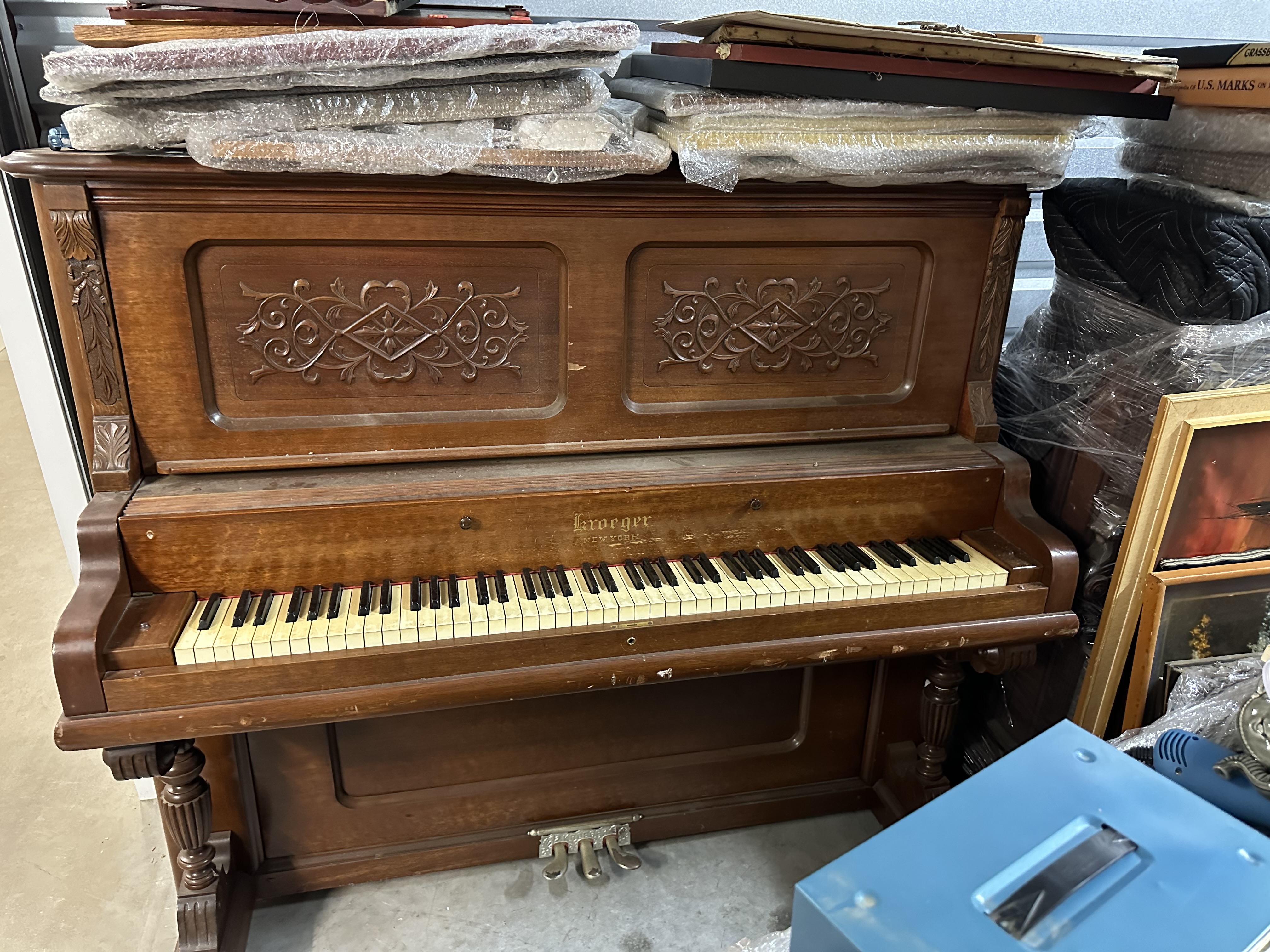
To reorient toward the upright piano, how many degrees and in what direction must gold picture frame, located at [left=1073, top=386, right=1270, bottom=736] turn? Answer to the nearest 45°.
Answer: approximately 45° to its right

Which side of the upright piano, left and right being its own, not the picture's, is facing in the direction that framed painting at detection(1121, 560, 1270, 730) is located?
left

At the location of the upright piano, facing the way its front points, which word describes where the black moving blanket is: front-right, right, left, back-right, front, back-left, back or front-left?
left

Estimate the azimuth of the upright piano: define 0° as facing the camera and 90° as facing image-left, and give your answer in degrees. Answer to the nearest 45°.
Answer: approximately 0°

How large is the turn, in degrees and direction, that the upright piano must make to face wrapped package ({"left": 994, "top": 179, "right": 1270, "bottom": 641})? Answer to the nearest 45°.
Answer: approximately 90° to its left

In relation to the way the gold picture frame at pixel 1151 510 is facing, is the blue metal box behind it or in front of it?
in front

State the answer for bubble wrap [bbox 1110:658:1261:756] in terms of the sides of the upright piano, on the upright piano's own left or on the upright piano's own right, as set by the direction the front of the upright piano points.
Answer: on the upright piano's own left

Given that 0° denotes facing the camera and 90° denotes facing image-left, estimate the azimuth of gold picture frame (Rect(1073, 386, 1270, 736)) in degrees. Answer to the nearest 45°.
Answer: approximately 0°

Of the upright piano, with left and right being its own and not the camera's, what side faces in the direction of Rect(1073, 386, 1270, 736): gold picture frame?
left
